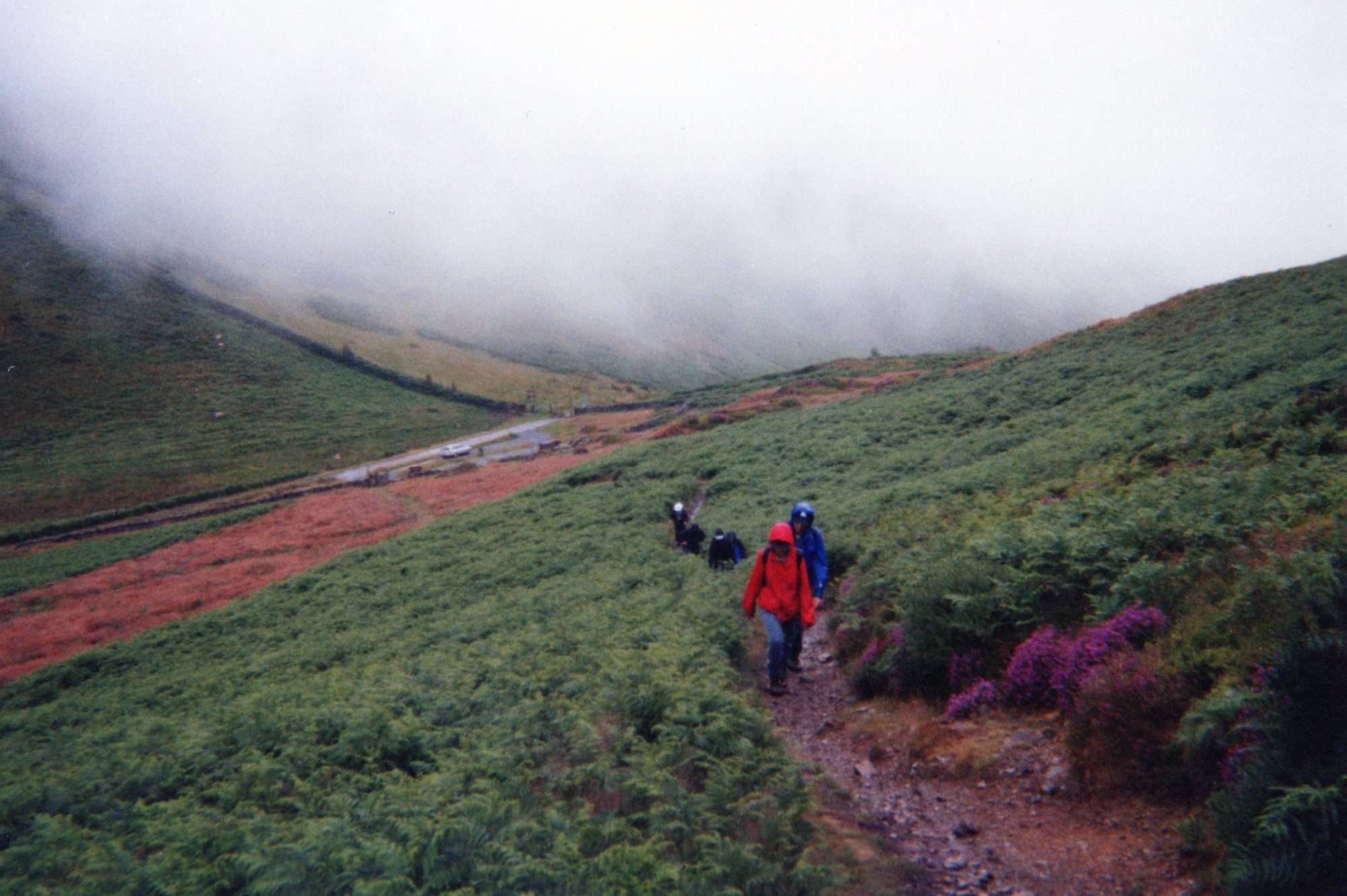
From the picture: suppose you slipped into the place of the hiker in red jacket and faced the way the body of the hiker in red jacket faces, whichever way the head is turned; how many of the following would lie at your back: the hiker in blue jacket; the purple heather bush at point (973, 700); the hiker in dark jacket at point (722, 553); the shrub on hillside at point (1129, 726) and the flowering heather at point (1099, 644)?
2

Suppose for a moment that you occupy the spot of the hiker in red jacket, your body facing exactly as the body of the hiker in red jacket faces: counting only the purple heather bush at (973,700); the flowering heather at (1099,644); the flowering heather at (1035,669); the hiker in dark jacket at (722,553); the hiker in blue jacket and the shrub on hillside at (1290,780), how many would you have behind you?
2

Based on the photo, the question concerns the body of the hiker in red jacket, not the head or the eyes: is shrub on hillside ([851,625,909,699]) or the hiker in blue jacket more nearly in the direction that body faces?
the shrub on hillside

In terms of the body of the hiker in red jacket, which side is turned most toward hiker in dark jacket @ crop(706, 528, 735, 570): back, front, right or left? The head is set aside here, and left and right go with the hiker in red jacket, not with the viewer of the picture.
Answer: back

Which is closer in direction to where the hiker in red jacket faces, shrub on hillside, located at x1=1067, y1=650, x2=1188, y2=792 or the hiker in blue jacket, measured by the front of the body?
the shrub on hillside

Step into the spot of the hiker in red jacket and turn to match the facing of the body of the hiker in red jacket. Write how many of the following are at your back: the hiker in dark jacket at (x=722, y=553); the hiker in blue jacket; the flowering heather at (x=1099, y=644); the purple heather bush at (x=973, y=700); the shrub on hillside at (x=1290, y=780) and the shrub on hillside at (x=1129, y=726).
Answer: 2

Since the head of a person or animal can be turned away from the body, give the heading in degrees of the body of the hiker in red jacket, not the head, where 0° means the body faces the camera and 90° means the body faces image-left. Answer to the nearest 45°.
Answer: approximately 0°

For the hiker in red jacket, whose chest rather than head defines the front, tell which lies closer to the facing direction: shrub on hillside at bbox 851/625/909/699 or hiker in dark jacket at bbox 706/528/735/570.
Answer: the shrub on hillside

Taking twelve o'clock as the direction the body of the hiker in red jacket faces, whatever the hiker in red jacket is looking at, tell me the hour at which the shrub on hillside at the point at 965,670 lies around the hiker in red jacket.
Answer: The shrub on hillside is roughly at 10 o'clock from the hiker in red jacket.

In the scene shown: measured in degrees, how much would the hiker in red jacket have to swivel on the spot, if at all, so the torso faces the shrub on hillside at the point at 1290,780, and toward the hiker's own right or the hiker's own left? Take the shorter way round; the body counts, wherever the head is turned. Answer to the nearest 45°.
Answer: approximately 45° to the hiker's own left

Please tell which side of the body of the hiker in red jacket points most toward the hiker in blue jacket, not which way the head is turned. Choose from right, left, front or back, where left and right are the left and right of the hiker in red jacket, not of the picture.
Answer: back

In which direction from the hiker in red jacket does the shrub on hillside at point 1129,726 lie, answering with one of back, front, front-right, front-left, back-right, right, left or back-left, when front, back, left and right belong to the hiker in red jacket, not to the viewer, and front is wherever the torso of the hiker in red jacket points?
front-left
